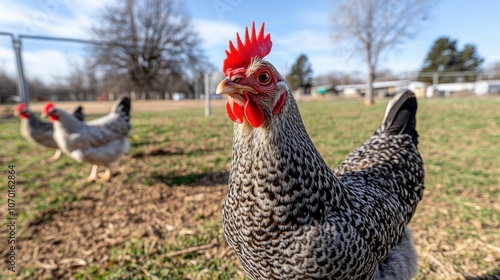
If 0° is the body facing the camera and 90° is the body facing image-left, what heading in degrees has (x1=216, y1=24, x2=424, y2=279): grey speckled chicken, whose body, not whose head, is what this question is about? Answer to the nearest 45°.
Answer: approximately 45°

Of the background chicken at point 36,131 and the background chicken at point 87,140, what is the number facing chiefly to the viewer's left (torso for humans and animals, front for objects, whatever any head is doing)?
2

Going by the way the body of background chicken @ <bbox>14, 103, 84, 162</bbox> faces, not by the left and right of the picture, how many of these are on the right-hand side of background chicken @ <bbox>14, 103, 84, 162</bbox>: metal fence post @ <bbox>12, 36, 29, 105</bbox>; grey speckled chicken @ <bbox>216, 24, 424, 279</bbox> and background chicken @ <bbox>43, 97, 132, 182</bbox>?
1

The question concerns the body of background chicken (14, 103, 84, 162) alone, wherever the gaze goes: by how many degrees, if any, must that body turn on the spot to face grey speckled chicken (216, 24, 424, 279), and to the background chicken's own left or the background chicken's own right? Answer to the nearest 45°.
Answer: approximately 90° to the background chicken's own left

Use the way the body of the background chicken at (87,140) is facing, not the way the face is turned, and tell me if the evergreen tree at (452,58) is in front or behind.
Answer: behind

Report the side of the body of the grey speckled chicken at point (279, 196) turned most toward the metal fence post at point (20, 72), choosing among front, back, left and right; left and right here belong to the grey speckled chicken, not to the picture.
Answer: right

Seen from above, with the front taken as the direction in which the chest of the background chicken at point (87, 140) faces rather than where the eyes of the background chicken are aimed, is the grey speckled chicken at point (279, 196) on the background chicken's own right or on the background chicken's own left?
on the background chicken's own left

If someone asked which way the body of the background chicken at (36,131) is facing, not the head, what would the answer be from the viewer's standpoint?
to the viewer's left

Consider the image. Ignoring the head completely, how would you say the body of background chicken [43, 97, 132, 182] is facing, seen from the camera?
to the viewer's left

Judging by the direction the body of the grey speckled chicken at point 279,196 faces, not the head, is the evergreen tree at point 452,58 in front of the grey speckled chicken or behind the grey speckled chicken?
behind

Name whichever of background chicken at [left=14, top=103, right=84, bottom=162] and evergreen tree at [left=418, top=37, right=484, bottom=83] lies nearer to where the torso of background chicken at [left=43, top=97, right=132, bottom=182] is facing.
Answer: the background chicken
